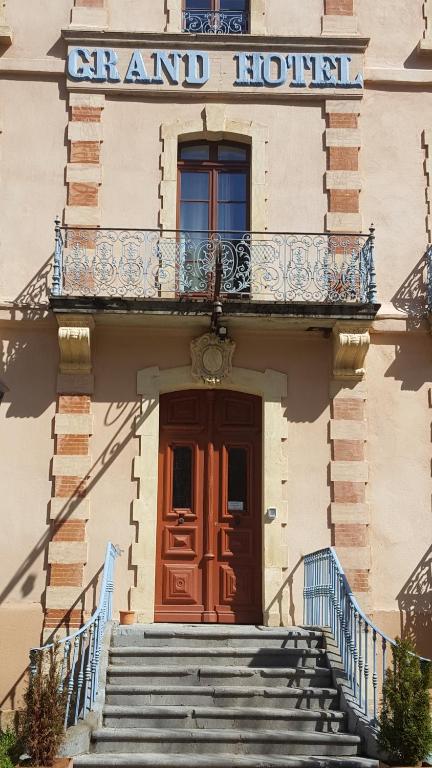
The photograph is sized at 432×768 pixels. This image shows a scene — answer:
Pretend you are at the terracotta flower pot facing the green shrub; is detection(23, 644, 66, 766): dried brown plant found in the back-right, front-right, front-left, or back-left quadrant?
front-right

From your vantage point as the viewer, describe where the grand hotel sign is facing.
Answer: facing the viewer

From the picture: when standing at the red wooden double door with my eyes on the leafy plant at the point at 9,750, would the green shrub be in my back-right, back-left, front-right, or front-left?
front-left

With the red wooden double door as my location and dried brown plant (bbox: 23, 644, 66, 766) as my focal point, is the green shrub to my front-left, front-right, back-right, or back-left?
front-left

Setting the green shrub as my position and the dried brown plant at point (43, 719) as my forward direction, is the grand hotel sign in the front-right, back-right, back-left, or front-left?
front-right

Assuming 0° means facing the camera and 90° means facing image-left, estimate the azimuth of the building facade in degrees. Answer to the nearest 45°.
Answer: approximately 0°

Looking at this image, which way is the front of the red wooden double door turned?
toward the camera

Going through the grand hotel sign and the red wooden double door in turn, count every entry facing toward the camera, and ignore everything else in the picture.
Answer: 2
